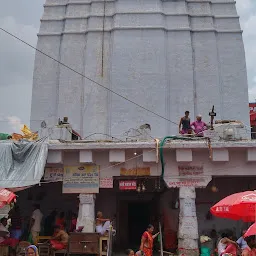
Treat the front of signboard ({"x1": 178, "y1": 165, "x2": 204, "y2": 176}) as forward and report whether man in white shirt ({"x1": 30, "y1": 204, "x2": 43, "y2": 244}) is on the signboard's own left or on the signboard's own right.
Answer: on the signboard's own right

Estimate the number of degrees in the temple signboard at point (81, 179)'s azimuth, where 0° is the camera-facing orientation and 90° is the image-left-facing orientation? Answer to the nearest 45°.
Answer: approximately 0°

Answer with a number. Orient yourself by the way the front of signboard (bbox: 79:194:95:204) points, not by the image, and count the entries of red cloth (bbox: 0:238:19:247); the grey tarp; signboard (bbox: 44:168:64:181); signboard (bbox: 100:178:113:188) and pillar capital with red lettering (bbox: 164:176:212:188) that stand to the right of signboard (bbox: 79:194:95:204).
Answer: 3

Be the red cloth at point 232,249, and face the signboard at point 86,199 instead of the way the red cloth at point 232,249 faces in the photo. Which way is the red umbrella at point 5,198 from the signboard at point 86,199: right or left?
left

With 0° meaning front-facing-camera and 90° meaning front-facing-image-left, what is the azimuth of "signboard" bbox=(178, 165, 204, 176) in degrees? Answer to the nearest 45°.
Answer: approximately 0°
